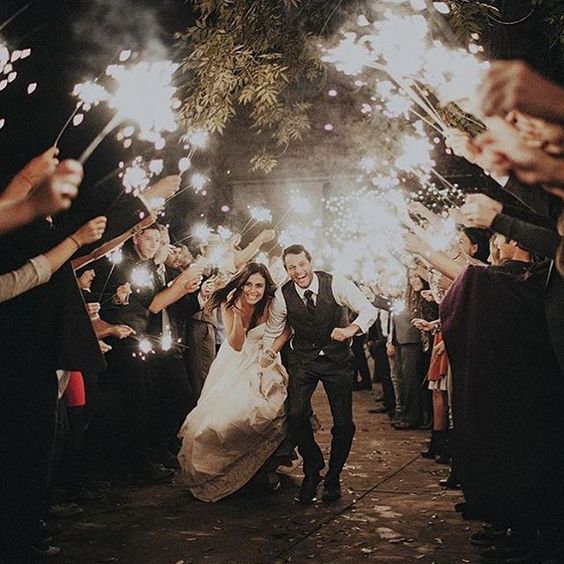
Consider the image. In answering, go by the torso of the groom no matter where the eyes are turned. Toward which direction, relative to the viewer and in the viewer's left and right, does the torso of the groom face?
facing the viewer

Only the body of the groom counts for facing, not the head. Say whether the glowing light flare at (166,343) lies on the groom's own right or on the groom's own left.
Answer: on the groom's own right

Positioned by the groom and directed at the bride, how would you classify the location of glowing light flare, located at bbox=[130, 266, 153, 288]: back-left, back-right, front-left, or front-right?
front-right

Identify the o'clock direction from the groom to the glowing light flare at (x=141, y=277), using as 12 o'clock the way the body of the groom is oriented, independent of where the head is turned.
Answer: The glowing light flare is roughly at 4 o'clock from the groom.

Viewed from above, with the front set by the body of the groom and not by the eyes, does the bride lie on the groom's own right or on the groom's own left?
on the groom's own right

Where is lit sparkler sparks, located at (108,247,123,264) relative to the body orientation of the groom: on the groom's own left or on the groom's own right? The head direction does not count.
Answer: on the groom's own right

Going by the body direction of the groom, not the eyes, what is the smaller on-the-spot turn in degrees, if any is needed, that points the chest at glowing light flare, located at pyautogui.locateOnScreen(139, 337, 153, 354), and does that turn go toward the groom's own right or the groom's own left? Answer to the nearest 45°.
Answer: approximately 135° to the groom's own right
